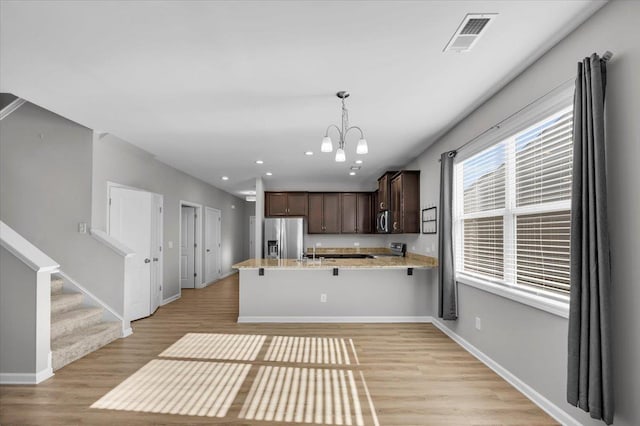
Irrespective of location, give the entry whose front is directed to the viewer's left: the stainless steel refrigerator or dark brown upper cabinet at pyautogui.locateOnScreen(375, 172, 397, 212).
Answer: the dark brown upper cabinet

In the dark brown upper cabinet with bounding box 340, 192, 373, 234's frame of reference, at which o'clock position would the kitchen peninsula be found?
The kitchen peninsula is roughly at 12 o'clock from the dark brown upper cabinet.

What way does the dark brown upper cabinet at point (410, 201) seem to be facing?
to the viewer's left

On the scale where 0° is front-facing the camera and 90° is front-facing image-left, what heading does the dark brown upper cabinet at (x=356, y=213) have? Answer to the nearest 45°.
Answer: approximately 0°

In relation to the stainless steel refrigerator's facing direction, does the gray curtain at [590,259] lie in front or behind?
in front

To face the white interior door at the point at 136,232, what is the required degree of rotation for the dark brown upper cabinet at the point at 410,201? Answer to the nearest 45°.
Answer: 0° — it already faces it

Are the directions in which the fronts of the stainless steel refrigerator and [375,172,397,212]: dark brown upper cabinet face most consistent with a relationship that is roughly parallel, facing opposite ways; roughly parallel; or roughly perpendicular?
roughly perpendicular

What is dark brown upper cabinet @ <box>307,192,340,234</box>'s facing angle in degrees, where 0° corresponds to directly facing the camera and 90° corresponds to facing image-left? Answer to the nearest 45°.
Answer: approximately 0°

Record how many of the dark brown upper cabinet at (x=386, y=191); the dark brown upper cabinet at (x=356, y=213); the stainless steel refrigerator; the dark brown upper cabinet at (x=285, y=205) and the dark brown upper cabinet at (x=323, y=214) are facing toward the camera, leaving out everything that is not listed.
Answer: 4
